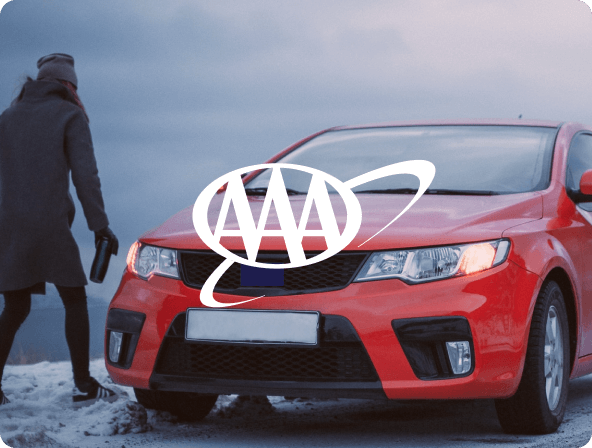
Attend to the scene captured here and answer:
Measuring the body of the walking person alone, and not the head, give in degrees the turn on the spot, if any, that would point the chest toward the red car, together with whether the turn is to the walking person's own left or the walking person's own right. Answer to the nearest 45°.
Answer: approximately 90° to the walking person's own right

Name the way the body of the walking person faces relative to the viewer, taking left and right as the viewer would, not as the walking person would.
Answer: facing away from the viewer and to the right of the viewer

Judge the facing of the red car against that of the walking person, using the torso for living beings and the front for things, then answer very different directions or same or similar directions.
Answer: very different directions

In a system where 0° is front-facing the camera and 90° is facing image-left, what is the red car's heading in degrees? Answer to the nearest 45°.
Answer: approximately 45°
